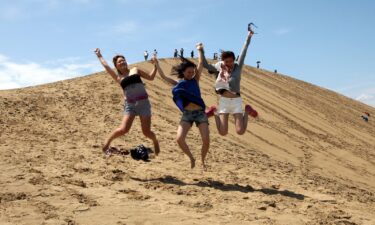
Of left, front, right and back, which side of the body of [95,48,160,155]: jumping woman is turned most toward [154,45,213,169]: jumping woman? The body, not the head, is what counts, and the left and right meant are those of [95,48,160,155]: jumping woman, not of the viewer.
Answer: left

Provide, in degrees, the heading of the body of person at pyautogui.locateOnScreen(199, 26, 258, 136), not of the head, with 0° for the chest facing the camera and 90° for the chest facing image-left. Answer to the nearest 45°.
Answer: approximately 0°

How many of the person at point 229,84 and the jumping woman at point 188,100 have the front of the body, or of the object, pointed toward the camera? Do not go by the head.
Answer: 2

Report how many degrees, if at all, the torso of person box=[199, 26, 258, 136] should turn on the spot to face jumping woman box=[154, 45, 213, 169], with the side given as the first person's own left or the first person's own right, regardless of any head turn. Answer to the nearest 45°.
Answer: approximately 45° to the first person's own right

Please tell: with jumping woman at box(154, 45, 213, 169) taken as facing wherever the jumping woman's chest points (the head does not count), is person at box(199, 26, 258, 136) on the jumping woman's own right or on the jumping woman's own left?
on the jumping woman's own left

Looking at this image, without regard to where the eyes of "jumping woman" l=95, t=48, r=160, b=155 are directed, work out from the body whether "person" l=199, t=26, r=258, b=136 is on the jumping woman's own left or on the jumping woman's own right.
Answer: on the jumping woman's own left

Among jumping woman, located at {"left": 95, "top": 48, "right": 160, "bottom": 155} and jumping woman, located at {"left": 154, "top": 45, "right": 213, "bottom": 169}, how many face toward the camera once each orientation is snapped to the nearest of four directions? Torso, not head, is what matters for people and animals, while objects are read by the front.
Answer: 2

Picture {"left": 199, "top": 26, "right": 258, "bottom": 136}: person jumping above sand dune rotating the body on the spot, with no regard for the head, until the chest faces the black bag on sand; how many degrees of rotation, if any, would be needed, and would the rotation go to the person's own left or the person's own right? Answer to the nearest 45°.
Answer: approximately 90° to the person's own right
